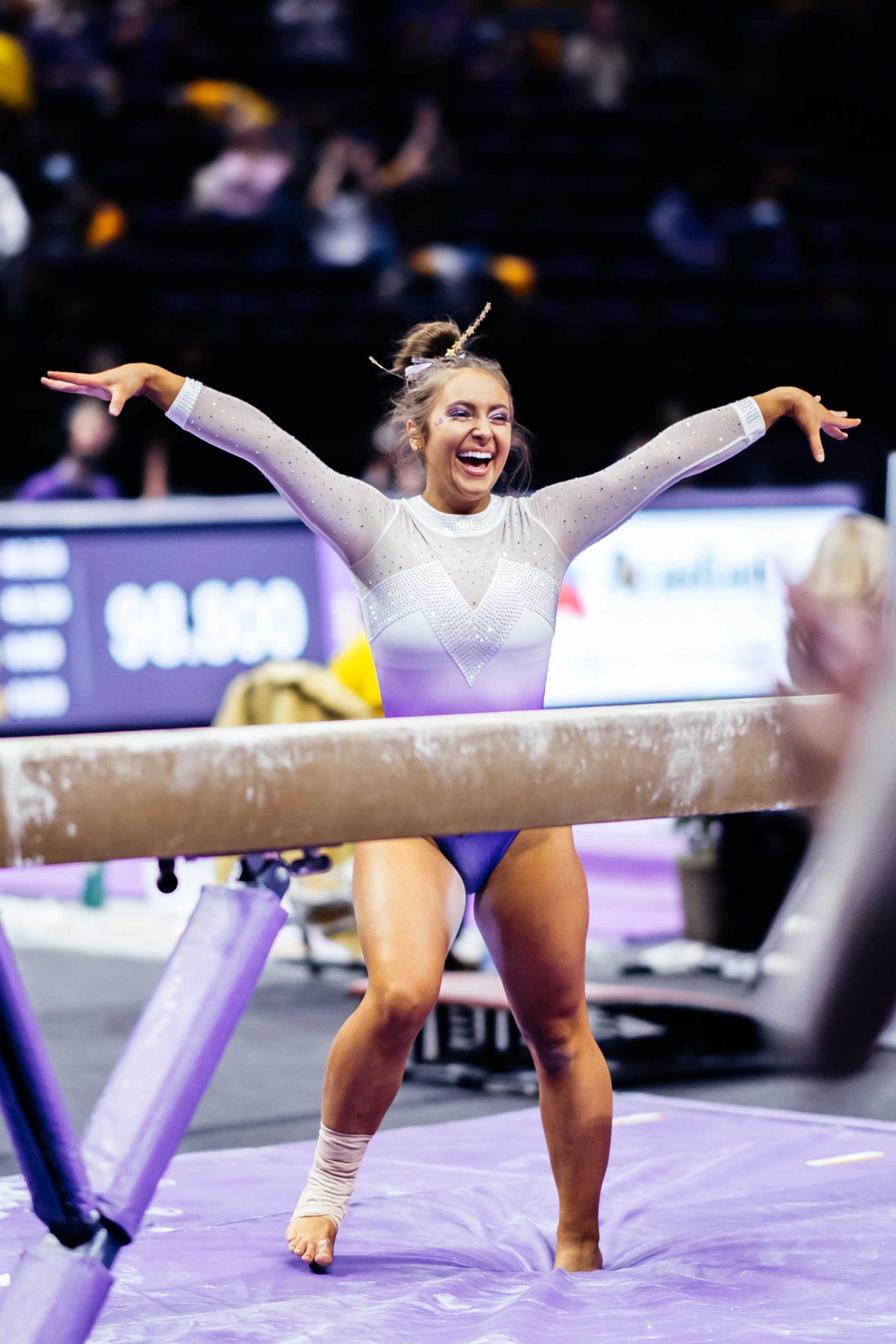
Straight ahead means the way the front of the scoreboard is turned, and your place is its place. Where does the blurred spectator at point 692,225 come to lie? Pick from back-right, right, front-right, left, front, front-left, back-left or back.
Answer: back-left

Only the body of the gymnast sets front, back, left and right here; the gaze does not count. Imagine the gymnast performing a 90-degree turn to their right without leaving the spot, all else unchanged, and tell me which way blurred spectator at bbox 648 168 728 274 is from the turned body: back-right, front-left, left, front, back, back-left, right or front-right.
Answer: right

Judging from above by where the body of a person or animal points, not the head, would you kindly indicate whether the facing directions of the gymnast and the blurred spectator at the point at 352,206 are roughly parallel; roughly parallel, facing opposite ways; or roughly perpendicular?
roughly parallel

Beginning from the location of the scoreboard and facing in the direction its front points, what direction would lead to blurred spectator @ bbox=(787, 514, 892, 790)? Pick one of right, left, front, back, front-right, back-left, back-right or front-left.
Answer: front

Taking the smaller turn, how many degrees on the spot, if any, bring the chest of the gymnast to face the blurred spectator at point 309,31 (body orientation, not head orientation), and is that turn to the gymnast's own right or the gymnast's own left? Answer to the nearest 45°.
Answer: approximately 180°

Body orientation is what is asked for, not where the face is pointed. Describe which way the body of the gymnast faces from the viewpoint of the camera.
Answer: toward the camera

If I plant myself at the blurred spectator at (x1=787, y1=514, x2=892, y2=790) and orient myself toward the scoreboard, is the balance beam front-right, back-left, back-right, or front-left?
front-left

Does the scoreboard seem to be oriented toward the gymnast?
yes

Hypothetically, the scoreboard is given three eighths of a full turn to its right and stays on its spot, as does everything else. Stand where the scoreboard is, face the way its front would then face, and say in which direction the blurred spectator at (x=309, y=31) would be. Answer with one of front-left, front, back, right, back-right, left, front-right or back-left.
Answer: front-right

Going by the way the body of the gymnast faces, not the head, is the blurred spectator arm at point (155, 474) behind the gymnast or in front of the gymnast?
behind

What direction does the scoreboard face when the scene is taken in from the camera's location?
facing the viewer

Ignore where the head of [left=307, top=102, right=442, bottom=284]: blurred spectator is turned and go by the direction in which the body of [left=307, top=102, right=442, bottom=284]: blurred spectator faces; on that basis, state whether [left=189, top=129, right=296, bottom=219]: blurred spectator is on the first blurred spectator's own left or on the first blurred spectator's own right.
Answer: on the first blurred spectator's own right

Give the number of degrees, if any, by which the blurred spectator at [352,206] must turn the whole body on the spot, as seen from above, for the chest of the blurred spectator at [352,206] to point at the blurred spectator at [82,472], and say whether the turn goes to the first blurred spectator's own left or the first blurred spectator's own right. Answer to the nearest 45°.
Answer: approximately 45° to the first blurred spectator's own right

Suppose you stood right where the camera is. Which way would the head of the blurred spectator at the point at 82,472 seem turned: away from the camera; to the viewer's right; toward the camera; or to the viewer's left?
toward the camera

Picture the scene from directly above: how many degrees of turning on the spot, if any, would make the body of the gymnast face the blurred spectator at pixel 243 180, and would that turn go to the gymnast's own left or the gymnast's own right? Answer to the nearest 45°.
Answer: approximately 180°
